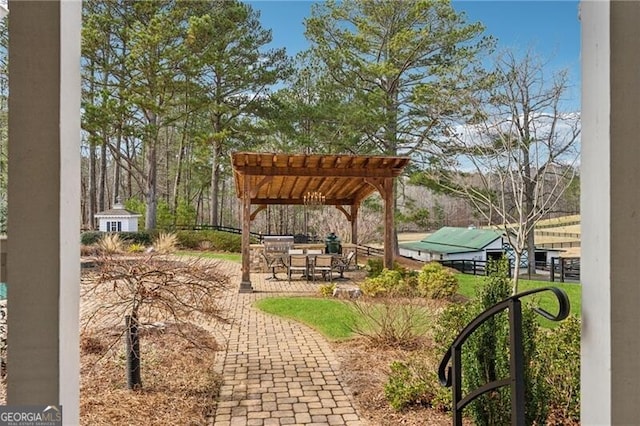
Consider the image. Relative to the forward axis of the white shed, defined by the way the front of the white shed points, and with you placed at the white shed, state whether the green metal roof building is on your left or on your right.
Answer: on your left

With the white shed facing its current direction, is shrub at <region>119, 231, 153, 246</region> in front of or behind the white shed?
in front

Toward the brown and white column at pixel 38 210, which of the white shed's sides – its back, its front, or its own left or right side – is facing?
front

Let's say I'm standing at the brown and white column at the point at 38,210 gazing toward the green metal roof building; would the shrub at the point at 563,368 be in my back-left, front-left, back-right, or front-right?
front-right

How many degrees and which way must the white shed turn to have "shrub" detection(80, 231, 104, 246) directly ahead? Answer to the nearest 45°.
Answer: approximately 45° to its right

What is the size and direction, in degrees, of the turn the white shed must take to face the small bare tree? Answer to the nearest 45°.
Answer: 0° — it already faces it

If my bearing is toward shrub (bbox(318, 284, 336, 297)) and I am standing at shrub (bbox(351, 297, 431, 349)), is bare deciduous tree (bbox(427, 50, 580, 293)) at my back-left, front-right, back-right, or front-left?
front-right

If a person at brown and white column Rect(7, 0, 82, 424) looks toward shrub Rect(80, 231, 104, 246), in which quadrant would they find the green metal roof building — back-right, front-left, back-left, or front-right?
front-right

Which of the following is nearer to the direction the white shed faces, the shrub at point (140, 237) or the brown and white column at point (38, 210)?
the brown and white column

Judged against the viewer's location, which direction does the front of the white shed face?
facing the viewer

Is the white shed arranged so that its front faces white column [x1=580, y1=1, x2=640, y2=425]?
yes

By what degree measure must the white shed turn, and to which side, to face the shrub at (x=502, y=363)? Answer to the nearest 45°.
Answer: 0° — it already faces it
